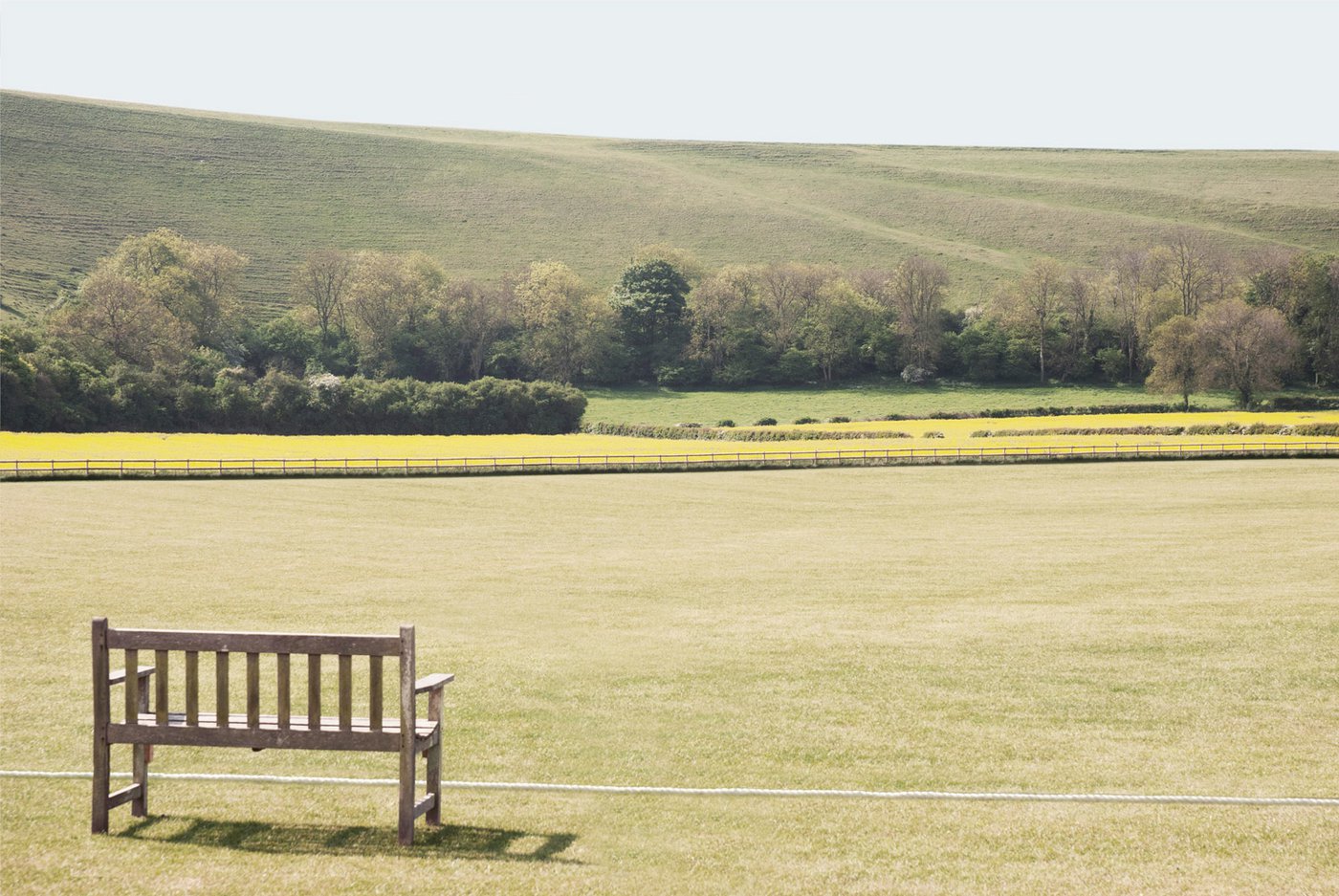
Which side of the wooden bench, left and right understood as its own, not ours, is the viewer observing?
back
